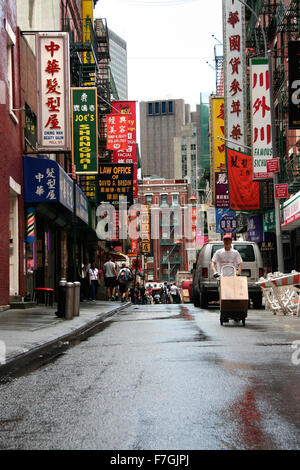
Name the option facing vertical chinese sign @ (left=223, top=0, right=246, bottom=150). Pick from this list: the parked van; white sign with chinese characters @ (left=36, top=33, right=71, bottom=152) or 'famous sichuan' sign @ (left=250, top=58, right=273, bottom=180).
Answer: the parked van

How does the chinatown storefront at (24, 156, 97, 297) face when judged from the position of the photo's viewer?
facing to the right of the viewer

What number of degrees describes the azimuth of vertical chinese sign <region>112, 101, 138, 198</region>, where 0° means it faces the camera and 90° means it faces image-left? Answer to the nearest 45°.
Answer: approximately 0°

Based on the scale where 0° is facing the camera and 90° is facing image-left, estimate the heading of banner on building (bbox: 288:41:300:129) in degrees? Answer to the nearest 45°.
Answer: approximately 0°

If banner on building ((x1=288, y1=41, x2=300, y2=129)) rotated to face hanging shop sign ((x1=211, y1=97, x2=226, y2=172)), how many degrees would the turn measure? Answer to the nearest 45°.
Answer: approximately 180°
